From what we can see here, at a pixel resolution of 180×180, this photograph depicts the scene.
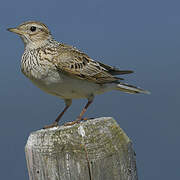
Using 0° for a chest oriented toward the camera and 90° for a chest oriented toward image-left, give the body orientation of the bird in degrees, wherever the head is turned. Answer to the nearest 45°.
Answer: approximately 90°
